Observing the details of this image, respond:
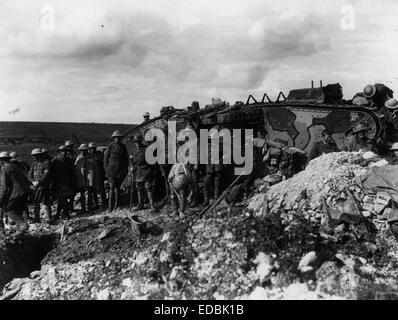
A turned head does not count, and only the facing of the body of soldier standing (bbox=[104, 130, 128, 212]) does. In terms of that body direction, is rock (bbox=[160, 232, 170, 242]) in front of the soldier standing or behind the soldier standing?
in front

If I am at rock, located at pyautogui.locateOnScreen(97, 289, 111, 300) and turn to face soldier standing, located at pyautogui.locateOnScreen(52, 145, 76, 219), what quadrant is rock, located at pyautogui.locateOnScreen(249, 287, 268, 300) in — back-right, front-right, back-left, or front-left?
back-right

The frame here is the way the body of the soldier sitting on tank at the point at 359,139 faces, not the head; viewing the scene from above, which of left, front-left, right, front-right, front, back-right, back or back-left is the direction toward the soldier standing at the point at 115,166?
right

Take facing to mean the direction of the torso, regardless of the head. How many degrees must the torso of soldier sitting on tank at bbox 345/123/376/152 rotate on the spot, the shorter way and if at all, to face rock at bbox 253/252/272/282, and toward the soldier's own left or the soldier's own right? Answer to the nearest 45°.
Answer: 0° — they already face it

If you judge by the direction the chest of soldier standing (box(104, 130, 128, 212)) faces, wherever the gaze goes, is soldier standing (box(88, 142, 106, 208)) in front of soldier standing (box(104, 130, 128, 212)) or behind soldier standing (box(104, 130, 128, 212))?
behind

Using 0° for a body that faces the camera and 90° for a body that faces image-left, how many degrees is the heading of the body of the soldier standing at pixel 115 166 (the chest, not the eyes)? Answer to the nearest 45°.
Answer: approximately 0°

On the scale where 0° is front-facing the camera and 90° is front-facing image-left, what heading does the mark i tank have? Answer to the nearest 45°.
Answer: approximately 270°

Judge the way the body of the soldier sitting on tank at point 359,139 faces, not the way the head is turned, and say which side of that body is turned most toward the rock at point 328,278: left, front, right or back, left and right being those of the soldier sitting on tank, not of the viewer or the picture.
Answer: front
